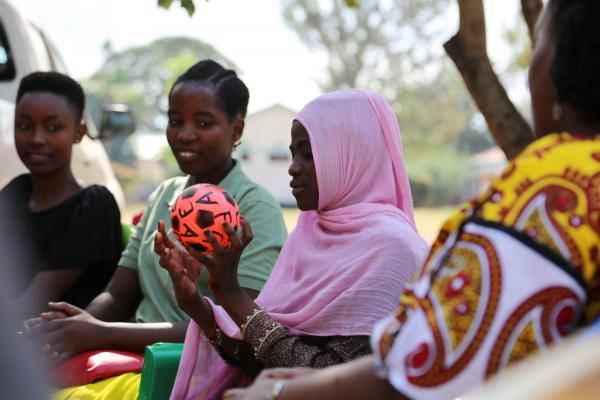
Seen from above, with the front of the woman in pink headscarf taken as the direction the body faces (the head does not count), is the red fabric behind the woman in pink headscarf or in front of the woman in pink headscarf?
in front

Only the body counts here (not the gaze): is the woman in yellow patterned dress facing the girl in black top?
yes

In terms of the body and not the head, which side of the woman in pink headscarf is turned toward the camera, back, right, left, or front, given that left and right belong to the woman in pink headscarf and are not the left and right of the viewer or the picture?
left

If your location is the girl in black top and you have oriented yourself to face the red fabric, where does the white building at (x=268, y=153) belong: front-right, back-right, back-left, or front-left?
back-left

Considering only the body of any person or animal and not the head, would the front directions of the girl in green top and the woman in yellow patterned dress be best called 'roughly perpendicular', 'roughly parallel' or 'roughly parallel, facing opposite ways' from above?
roughly perpendicular

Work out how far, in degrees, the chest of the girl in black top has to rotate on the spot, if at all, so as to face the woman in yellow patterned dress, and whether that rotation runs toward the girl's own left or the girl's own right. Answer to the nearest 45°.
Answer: approximately 45° to the girl's own left

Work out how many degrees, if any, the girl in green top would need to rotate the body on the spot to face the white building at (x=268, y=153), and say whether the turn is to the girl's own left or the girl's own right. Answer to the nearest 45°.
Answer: approximately 135° to the girl's own right

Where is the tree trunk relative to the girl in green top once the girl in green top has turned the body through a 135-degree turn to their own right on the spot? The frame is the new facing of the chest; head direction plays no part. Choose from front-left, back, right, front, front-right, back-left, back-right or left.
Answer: right

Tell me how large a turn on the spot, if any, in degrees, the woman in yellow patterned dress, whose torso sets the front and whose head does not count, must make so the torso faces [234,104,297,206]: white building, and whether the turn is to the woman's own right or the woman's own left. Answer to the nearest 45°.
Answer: approximately 45° to the woman's own right

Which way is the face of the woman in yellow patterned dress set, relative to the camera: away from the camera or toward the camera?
away from the camera

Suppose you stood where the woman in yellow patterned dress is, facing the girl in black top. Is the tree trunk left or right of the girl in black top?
right

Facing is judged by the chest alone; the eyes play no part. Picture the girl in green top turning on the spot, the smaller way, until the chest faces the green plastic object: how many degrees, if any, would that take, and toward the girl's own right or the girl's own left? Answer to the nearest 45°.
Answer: approximately 45° to the girl's own left

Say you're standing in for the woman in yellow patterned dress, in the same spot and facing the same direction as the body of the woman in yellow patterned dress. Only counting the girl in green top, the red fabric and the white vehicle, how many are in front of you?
3
